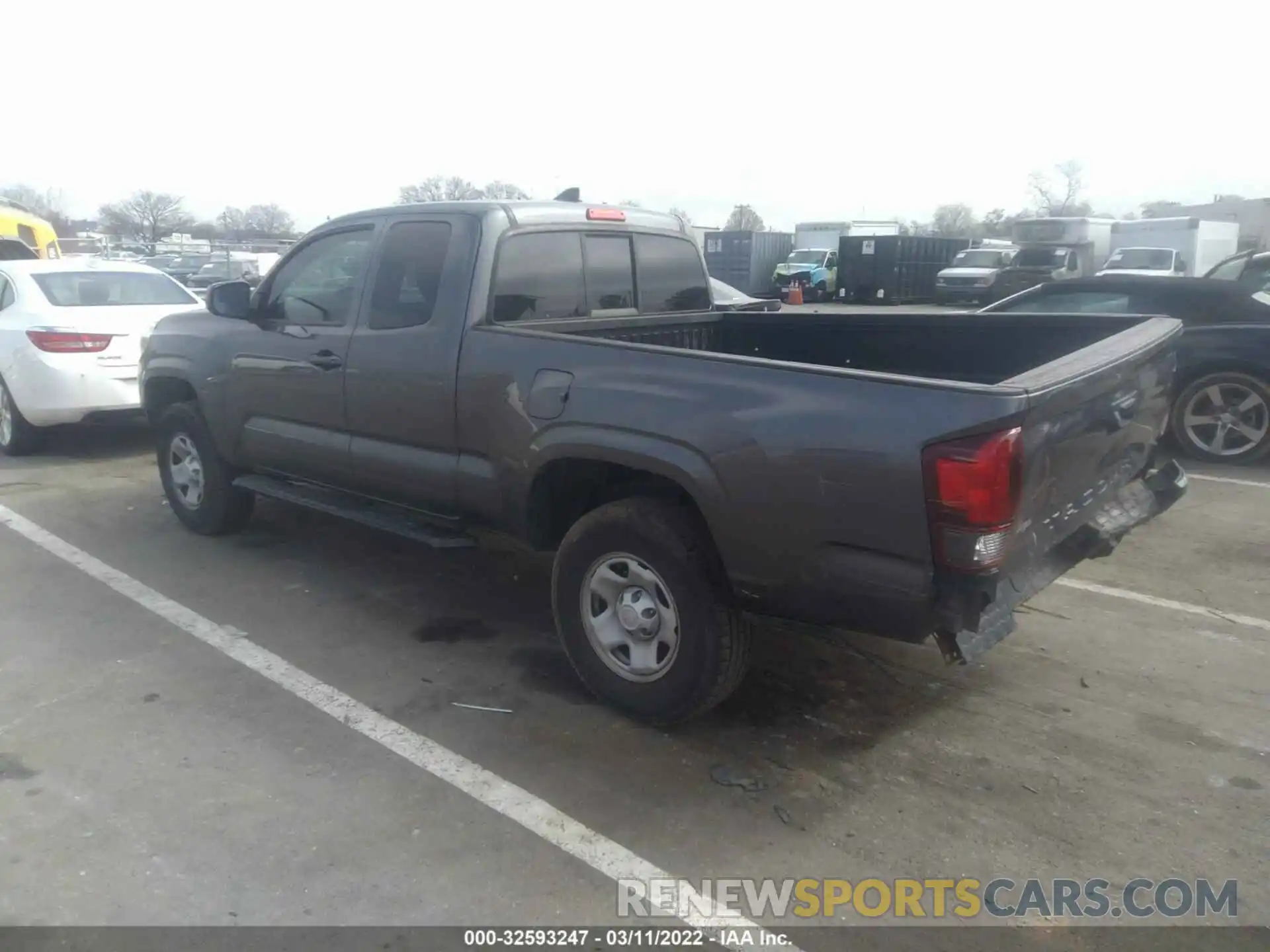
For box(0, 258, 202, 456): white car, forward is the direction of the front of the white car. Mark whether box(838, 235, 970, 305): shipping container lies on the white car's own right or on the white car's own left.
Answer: on the white car's own right

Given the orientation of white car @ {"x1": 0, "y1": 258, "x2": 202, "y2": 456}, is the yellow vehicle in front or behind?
in front

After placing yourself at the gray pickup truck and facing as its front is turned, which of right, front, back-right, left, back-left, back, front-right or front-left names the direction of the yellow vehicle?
front

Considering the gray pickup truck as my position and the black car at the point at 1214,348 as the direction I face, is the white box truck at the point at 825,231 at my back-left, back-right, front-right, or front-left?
front-left

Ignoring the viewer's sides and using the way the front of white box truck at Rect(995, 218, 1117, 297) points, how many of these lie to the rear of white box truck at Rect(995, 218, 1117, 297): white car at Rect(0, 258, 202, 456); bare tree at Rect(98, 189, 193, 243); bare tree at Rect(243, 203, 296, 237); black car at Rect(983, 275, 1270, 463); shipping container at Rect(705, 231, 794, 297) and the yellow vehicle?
0

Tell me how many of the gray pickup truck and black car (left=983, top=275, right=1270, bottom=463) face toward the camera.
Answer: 0

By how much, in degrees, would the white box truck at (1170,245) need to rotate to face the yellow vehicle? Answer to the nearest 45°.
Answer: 0° — it already faces it

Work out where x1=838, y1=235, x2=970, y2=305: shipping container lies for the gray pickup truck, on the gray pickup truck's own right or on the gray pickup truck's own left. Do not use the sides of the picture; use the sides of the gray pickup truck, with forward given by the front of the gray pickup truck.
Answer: on the gray pickup truck's own right

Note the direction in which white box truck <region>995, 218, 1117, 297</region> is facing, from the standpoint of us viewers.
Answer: facing the viewer and to the left of the viewer

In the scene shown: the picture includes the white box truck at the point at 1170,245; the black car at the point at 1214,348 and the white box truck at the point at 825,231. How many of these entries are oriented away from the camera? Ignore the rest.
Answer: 0

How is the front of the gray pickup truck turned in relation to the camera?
facing away from the viewer and to the left of the viewer

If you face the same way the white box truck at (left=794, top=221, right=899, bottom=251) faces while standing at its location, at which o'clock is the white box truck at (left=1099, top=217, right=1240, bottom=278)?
the white box truck at (left=1099, top=217, right=1240, bottom=278) is roughly at 9 o'clock from the white box truck at (left=794, top=221, right=899, bottom=251).

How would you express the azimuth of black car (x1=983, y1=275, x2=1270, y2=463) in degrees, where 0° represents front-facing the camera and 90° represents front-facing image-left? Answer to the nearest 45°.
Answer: approximately 90°

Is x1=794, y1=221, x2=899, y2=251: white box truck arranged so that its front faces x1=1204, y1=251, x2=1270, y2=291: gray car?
no

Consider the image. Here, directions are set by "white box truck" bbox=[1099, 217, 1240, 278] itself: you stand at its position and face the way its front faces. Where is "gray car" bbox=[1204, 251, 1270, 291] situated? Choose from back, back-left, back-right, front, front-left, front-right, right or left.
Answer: front-left

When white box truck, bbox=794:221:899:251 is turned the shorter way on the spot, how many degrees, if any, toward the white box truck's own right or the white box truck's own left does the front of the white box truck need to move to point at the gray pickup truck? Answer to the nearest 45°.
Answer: approximately 45° to the white box truck's own left
